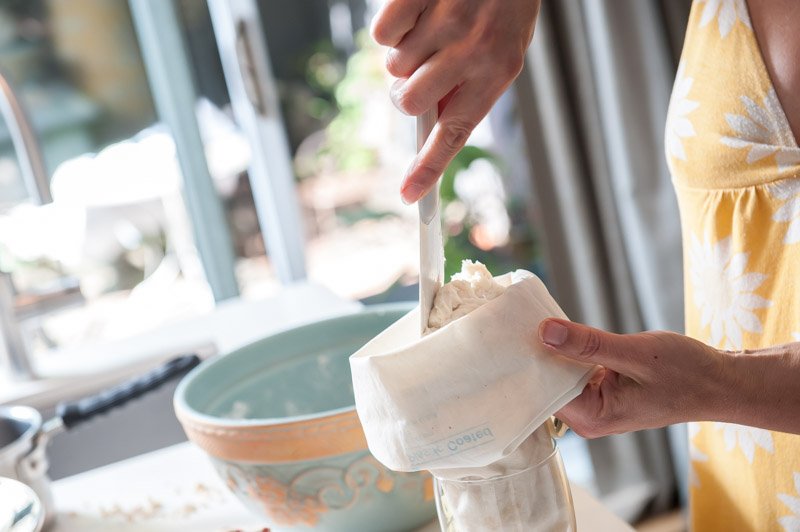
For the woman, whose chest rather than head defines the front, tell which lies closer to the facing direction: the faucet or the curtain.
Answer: the faucet

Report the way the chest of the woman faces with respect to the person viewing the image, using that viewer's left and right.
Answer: facing the viewer and to the left of the viewer
